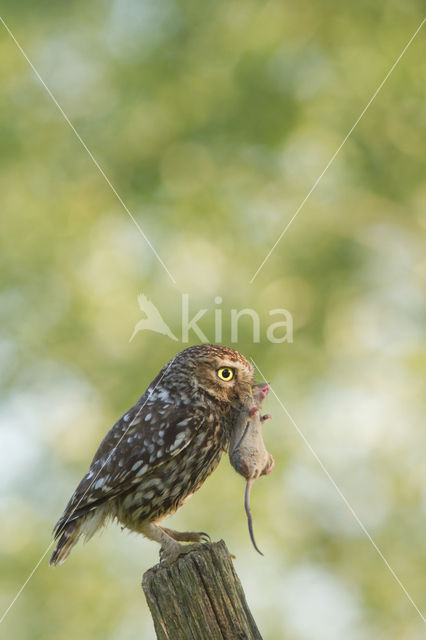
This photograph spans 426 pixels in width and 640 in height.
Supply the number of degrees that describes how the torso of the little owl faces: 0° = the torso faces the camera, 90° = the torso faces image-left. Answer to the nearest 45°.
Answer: approximately 270°
